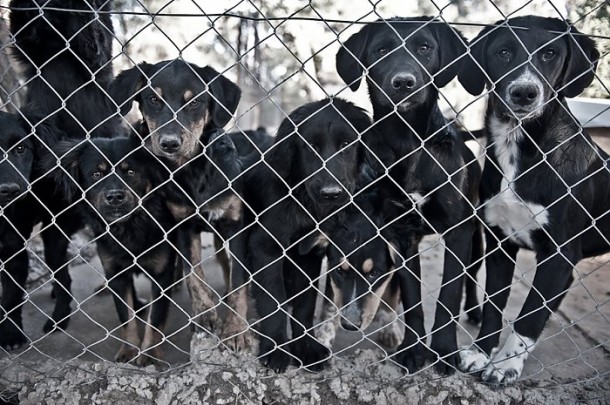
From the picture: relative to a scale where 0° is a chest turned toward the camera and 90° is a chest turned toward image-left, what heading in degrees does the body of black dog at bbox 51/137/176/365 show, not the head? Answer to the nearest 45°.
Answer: approximately 0°

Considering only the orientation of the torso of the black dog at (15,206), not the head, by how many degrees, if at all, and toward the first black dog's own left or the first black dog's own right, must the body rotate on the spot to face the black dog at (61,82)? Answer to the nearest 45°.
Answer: approximately 135° to the first black dog's own left

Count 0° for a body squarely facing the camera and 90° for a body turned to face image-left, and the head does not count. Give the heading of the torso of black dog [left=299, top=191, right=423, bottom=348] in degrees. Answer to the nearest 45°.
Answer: approximately 0°

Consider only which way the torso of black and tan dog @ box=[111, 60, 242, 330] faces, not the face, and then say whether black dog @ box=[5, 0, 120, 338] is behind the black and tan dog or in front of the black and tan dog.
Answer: behind

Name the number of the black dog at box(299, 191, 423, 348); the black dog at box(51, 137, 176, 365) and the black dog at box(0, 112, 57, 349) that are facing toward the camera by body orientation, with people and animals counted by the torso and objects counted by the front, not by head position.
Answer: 3

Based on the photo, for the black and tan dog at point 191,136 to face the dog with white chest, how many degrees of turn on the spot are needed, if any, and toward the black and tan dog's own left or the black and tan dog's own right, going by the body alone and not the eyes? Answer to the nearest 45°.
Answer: approximately 45° to the black and tan dog's own left

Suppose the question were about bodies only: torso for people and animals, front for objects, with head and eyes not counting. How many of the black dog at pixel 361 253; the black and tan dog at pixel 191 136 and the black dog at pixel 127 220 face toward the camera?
3

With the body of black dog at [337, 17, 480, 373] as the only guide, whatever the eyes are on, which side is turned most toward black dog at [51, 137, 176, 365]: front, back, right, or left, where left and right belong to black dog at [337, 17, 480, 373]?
right

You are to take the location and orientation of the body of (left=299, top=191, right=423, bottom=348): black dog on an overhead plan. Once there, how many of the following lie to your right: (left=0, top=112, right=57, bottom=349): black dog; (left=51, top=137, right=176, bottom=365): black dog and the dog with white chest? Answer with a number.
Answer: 2
